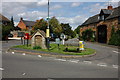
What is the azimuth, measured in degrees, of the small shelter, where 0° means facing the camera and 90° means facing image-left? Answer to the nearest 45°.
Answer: approximately 0°

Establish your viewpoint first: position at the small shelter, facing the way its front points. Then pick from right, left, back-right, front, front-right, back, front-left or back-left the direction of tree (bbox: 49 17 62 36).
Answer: back

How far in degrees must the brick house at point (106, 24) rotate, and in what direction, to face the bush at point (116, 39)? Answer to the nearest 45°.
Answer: approximately 45° to its left

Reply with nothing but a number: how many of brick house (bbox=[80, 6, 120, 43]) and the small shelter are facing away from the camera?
0

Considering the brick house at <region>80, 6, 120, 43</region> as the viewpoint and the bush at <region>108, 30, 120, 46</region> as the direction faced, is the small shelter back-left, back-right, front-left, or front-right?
front-right

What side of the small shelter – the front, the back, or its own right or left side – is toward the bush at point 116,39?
left

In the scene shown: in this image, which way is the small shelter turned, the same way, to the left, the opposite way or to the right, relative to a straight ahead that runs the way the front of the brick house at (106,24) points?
to the left

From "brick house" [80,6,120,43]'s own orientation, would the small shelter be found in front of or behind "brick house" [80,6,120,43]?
in front

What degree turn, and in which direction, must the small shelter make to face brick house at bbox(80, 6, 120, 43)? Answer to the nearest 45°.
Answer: approximately 135° to its left

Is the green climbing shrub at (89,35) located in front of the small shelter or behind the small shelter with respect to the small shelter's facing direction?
behind

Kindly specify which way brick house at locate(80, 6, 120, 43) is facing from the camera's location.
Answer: facing the viewer and to the left of the viewer

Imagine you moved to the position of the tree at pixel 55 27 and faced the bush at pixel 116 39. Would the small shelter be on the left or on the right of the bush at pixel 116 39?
right
